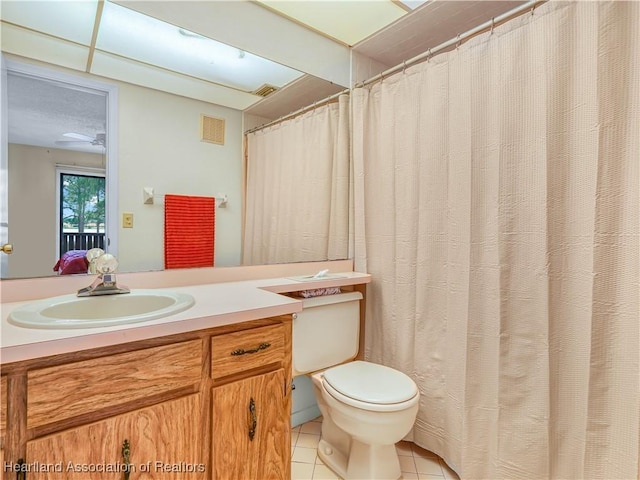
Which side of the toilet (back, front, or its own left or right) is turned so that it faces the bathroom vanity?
right

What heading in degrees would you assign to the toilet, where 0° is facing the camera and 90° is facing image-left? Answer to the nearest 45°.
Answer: approximately 315°
